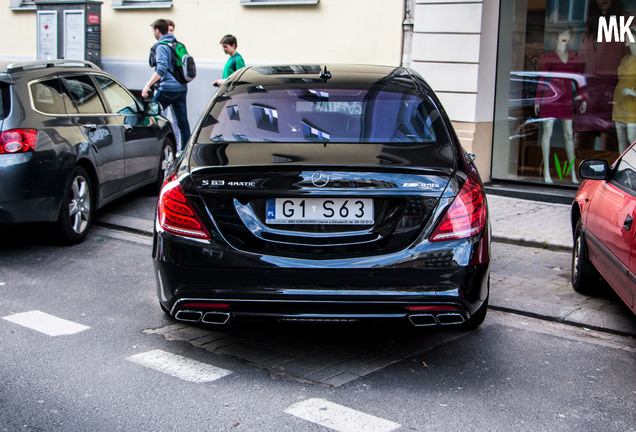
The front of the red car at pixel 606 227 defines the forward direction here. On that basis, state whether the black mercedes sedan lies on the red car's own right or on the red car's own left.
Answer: on the red car's own left

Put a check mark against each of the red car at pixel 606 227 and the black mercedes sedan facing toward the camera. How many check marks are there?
0

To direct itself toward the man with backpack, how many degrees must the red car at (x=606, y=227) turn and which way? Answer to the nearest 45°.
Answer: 0° — it already faces them

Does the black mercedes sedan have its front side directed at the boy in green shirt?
yes

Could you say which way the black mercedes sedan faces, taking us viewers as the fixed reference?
facing away from the viewer

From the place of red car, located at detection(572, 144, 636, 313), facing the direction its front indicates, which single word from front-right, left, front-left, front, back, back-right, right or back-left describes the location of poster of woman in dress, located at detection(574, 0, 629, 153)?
front-right

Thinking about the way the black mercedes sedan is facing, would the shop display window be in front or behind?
in front

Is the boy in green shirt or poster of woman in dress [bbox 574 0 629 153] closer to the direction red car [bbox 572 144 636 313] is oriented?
the boy in green shirt

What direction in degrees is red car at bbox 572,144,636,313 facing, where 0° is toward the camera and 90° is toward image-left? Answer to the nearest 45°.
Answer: approximately 135°

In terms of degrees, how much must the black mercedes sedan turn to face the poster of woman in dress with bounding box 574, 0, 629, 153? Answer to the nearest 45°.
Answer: approximately 45° to its right
